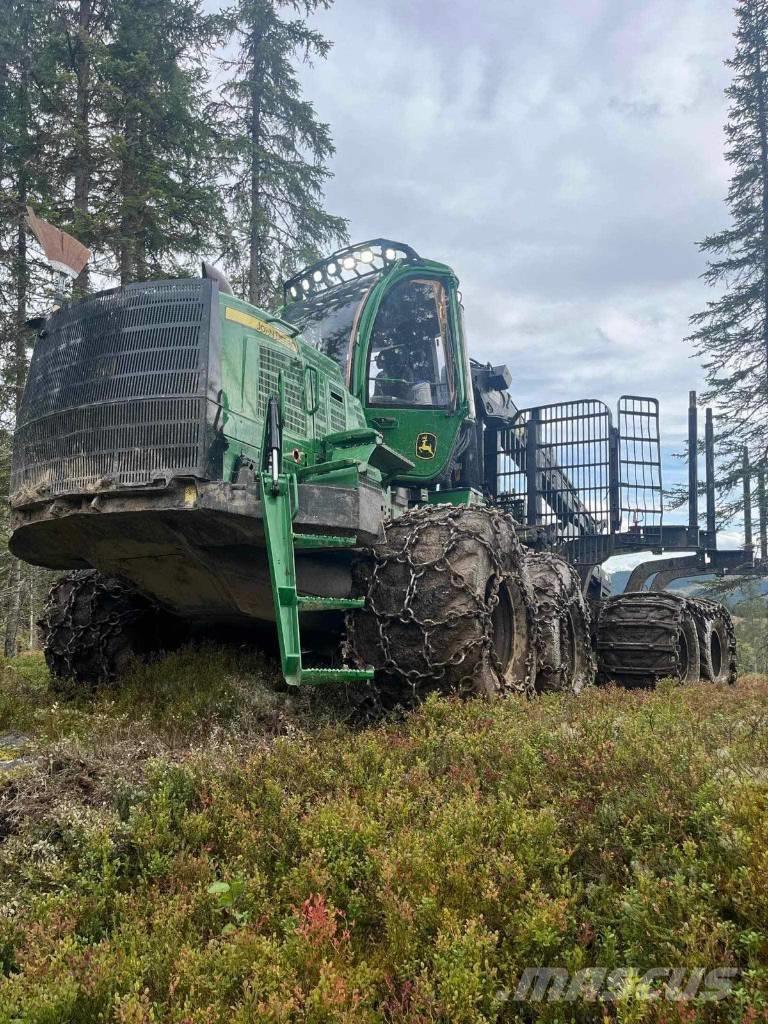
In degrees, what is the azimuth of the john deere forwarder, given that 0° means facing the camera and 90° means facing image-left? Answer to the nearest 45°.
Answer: approximately 45°

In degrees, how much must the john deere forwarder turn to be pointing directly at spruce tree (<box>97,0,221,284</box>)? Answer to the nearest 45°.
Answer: approximately 135° to its right

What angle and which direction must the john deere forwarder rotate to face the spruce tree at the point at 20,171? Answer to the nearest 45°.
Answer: approximately 90° to its right
